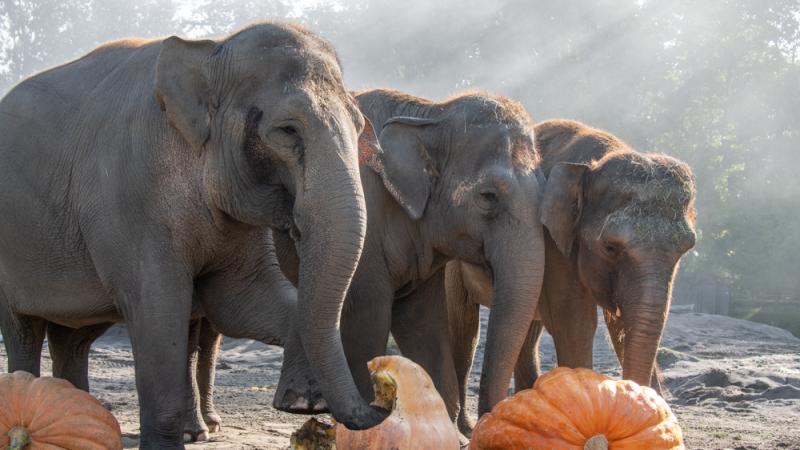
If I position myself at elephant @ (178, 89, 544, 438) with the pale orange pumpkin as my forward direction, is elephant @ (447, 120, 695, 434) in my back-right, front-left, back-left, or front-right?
back-left

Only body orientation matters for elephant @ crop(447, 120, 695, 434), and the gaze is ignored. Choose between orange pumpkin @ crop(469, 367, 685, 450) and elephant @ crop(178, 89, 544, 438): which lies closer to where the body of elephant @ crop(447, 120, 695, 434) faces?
the orange pumpkin

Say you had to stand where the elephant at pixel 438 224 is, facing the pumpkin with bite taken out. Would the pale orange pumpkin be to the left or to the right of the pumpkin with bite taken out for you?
right

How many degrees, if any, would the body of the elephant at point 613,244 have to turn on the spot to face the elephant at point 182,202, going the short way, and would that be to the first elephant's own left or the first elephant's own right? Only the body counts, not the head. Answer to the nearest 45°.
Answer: approximately 90° to the first elephant's own right

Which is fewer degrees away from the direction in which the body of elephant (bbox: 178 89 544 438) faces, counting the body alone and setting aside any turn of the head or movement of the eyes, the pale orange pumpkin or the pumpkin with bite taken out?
the pumpkin with bite taken out

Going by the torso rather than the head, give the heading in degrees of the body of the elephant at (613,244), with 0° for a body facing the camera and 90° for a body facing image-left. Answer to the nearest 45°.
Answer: approximately 315°

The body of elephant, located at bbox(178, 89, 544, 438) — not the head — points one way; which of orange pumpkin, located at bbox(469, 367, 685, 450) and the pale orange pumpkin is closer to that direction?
the orange pumpkin

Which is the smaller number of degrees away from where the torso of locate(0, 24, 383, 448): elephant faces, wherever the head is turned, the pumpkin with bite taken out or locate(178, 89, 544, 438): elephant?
the pumpkin with bite taken out

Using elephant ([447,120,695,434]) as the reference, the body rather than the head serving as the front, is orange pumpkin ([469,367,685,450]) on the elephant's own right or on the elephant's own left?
on the elephant's own right

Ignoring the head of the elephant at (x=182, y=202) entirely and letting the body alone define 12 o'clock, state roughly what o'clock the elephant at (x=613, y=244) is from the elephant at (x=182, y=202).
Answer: the elephant at (x=613, y=244) is roughly at 10 o'clock from the elephant at (x=182, y=202).

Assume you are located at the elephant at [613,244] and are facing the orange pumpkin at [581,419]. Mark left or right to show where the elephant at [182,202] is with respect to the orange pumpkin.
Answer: right
